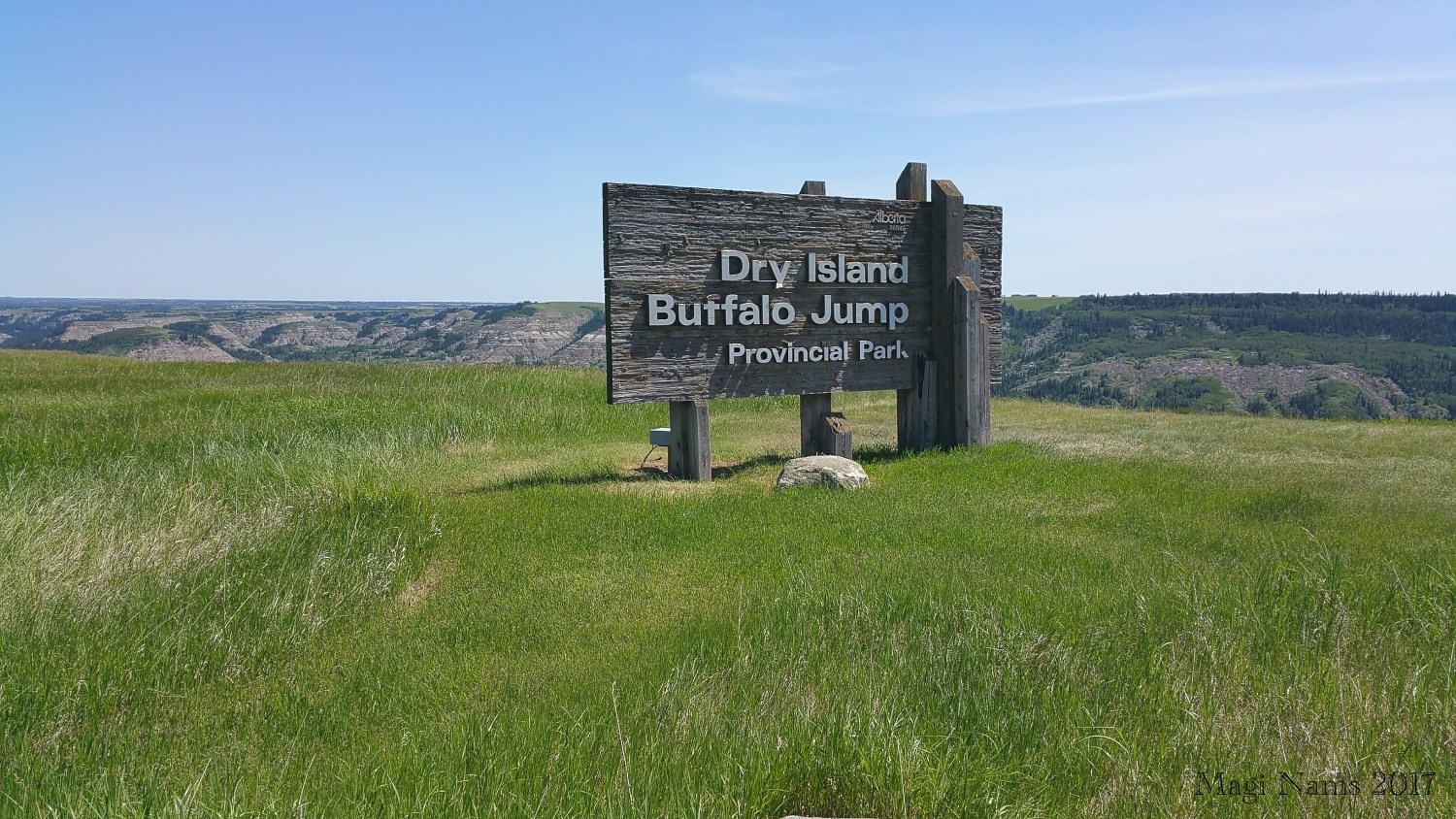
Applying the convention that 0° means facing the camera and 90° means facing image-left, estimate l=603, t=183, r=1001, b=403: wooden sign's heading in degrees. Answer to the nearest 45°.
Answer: approximately 315°
